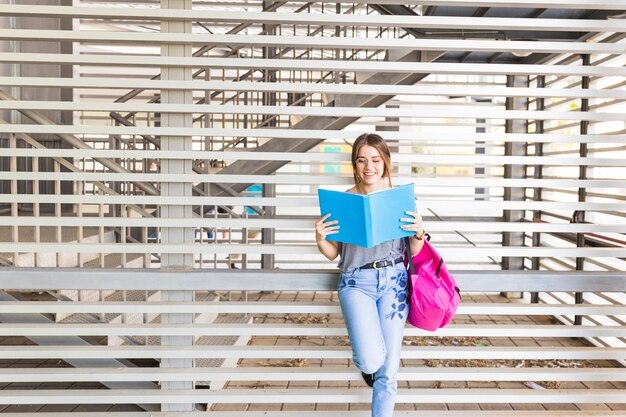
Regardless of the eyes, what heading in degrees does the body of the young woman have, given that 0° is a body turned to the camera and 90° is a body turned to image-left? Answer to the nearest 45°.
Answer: approximately 0°
